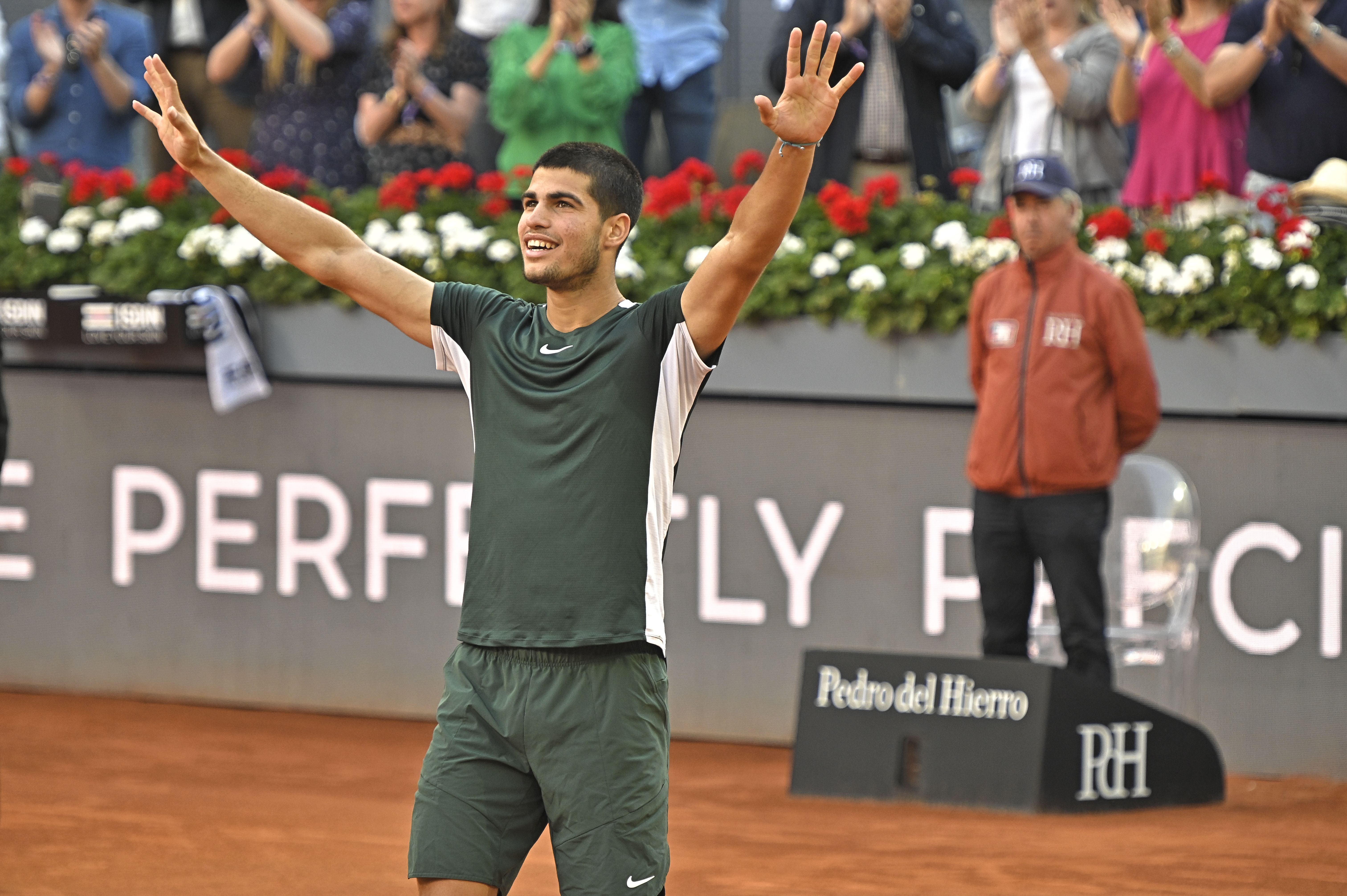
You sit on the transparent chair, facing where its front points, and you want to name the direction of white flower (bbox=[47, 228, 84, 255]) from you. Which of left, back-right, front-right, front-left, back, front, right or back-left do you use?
front-right

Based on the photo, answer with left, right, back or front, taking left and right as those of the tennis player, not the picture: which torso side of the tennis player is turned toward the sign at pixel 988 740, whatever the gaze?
back

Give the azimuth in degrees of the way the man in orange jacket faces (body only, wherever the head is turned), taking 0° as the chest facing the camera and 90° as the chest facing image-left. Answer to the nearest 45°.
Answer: approximately 45°

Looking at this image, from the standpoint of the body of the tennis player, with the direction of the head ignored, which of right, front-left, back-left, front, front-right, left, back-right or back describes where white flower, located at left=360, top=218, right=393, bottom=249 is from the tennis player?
back-right

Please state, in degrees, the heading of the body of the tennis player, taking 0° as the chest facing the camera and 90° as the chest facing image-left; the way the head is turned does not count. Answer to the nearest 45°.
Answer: approximately 45°

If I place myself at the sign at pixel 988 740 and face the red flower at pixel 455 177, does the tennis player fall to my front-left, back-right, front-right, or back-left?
back-left

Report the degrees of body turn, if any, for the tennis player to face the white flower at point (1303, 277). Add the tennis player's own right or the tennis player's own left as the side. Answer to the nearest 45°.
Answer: approximately 180°

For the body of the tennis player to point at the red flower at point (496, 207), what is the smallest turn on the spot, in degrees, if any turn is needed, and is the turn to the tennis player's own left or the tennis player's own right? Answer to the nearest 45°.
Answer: approximately 135° to the tennis player's own right

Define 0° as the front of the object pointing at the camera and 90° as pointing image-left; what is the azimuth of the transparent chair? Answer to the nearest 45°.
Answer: approximately 45°

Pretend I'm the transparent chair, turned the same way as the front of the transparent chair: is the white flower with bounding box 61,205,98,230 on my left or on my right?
on my right
